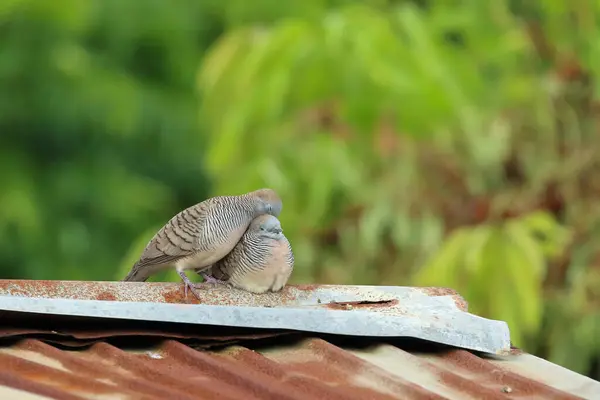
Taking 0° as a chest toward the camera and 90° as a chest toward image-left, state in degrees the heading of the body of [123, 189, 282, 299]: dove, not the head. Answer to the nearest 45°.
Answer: approximately 270°

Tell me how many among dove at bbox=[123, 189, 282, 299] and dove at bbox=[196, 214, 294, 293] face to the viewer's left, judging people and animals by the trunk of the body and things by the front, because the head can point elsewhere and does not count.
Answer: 0
